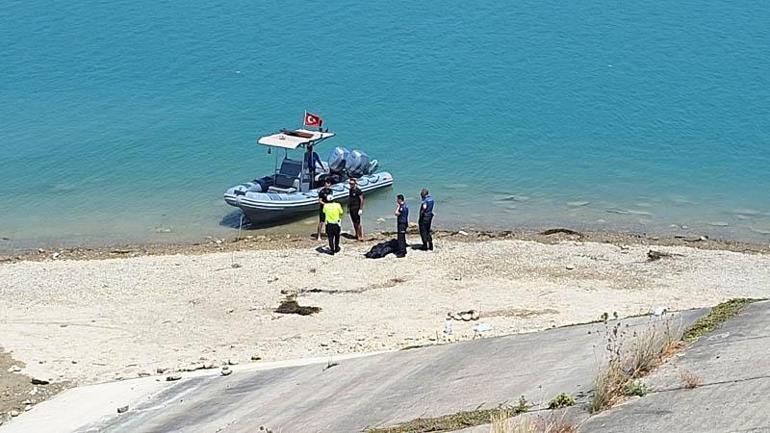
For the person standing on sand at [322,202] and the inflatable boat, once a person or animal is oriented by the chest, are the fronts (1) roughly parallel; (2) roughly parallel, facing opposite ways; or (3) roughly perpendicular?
roughly perpendicular

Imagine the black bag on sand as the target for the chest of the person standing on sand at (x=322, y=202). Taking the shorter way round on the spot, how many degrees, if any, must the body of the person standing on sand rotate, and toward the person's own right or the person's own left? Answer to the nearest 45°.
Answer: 0° — they already face it

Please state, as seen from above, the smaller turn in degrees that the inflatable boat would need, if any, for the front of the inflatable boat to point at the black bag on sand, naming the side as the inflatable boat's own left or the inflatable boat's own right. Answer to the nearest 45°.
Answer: approximately 90° to the inflatable boat's own left

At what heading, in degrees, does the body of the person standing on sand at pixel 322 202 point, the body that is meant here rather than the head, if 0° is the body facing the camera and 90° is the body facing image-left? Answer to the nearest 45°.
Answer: approximately 315°

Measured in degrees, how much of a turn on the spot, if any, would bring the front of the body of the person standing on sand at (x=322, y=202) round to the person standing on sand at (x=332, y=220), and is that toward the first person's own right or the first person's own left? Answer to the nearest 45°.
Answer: approximately 45° to the first person's own right

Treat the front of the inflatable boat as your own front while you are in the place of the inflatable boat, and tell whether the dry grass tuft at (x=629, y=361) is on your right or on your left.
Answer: on your left

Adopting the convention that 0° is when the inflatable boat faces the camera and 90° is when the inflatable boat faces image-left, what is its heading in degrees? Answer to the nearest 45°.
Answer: approximately 45°
